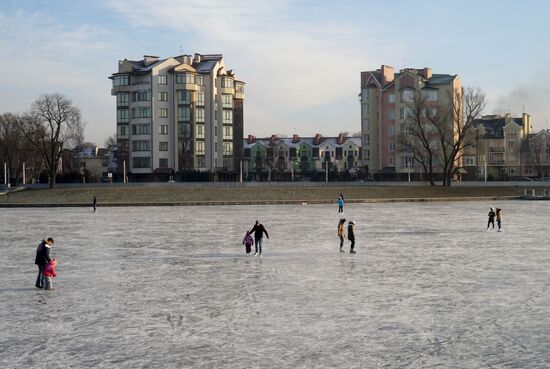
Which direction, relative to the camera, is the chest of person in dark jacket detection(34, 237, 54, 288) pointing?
to the viewer's right

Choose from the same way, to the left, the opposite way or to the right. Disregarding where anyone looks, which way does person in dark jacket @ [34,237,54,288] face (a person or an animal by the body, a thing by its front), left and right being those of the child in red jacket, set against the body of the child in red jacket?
the same way
